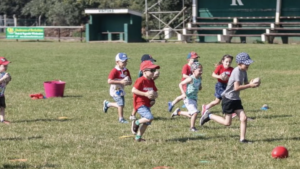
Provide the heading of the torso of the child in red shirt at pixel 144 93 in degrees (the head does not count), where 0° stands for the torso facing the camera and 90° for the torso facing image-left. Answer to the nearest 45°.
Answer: approximately 315°

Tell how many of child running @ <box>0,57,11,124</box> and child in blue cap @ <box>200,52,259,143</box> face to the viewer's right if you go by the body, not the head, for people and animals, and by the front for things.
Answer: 2

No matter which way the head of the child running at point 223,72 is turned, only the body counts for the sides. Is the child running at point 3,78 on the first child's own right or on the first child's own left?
on the first child's own right

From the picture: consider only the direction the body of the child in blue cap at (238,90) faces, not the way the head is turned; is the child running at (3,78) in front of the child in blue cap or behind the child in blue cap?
behind

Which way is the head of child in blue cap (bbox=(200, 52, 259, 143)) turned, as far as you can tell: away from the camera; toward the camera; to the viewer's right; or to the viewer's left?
to the viewer's right

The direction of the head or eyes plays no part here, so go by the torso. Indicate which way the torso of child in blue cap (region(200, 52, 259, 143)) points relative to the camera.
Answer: to the viewer's right

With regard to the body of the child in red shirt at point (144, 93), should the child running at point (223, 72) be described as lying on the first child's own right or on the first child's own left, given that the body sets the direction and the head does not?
on the first child's own left

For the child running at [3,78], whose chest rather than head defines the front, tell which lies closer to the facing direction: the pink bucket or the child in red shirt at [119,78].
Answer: the child in red shirt

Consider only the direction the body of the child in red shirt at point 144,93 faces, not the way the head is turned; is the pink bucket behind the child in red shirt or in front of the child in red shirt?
behind

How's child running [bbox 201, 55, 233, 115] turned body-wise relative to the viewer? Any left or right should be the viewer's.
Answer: facing the viewer and to the right of the viewer
